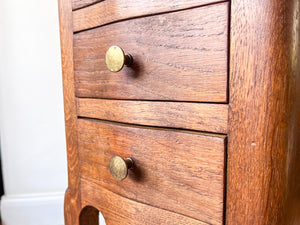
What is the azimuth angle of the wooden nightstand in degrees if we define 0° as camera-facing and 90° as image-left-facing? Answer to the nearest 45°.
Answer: approximately 45°
